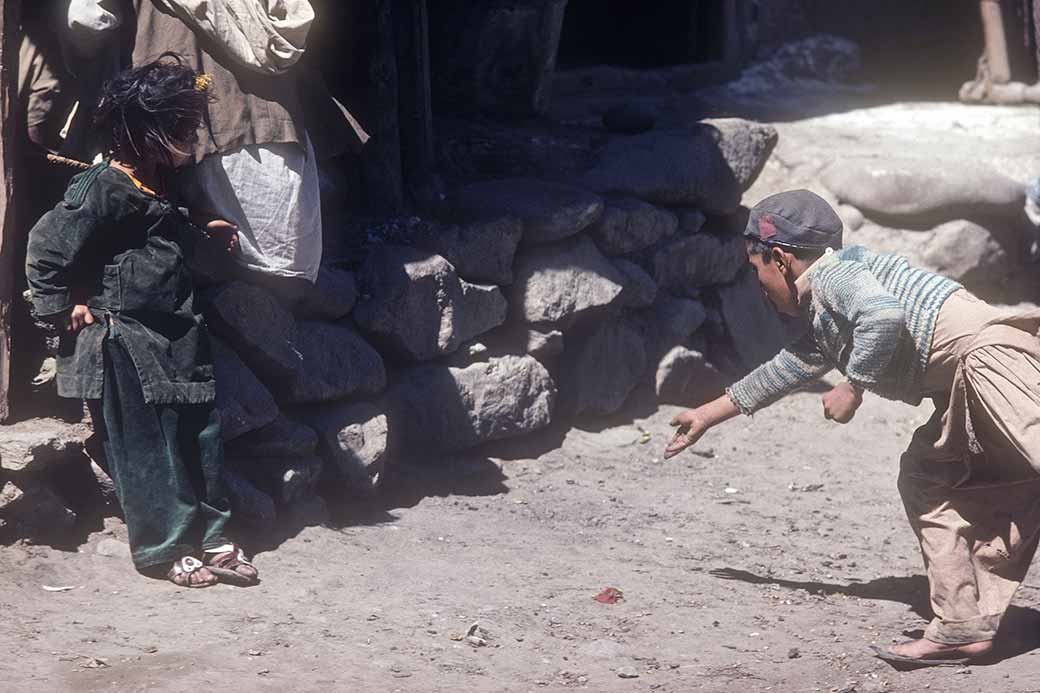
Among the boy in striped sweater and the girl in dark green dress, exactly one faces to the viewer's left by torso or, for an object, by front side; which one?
the boy in striped sweater

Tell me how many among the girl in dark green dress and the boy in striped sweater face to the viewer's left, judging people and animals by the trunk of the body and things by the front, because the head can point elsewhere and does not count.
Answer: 1

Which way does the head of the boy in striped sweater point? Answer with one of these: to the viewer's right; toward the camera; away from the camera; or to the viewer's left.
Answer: to the viewer's left

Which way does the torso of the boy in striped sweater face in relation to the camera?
to the viewer's left

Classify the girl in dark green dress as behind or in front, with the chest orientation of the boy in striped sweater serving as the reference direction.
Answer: in front

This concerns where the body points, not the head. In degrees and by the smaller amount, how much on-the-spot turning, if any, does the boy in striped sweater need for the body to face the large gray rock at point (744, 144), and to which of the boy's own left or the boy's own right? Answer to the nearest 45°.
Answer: approximately 90° to the boy's own right

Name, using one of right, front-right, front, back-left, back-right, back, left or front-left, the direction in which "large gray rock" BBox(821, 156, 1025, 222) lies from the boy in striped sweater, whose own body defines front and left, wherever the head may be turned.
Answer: right

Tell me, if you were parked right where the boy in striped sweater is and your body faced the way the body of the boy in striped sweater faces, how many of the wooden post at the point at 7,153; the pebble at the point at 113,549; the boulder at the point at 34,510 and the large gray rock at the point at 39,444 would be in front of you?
4

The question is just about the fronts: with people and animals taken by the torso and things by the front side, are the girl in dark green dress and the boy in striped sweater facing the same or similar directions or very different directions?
very different directions

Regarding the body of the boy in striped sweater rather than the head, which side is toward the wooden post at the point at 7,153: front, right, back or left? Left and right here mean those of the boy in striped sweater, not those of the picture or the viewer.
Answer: front

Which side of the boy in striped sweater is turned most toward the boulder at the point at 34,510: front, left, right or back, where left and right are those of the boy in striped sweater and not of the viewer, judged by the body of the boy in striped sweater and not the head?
front
